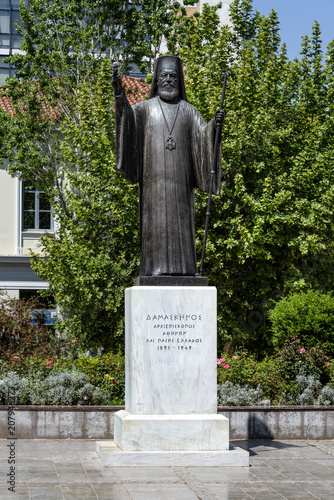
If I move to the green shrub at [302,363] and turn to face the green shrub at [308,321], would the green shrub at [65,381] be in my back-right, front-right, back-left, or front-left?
back-left

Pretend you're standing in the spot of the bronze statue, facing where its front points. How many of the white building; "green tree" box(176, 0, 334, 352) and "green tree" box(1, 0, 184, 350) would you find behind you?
3

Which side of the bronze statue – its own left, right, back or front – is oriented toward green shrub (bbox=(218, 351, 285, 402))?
back

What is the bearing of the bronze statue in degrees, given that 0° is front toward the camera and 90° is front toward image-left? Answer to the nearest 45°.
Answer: approximately 0°

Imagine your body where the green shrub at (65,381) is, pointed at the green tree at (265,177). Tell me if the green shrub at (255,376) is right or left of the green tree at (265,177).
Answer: right

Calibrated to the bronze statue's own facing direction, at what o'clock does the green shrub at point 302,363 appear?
The green shrub is roughly at 7 o'clock from the bronze statue.
